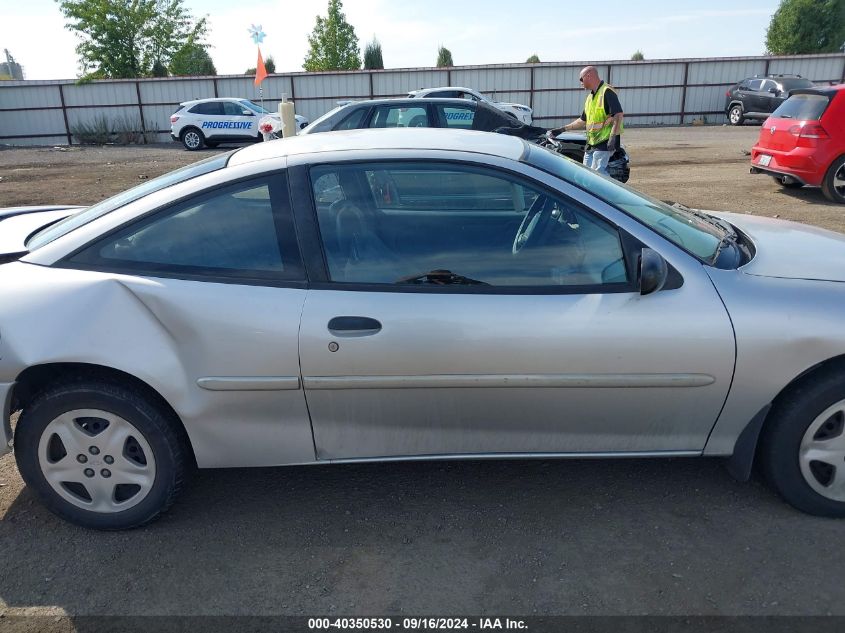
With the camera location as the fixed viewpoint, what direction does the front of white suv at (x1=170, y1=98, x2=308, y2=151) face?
facing to the right of the viewer

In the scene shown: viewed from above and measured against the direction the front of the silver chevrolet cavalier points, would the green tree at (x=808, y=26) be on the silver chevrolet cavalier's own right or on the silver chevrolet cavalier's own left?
on the silver chevrolet cavalier's own left

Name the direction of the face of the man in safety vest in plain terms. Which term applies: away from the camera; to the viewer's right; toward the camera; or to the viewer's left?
to the viewer's left

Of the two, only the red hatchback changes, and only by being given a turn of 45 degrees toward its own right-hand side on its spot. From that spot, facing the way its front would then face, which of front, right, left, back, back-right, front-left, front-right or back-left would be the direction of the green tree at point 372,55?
back-left

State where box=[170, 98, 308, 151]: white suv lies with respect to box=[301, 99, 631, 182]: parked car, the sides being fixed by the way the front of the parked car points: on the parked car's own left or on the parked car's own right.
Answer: on the parked car's own left

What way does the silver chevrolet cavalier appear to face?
to the viewer's right
